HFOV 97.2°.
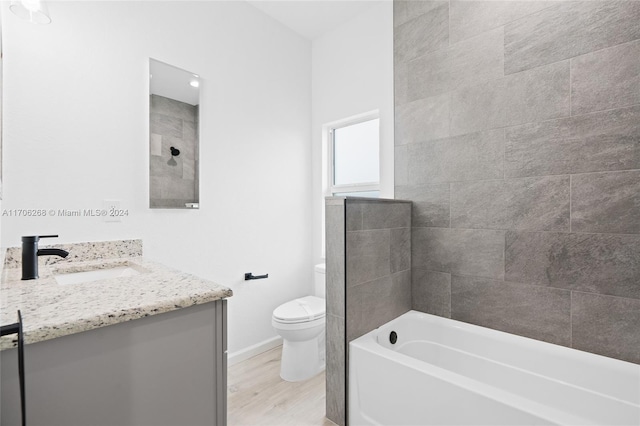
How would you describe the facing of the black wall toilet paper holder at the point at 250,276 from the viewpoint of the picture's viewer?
facing the viewer and to the right of the viewer

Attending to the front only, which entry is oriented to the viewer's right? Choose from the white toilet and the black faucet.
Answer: the black faucet

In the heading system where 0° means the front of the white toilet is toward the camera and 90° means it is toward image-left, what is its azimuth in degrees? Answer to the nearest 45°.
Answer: approximately 45°

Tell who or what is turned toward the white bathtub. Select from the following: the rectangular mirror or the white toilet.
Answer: the rectangular mirror

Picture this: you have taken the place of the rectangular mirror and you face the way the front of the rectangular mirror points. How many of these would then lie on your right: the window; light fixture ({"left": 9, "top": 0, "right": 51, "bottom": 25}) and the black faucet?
2

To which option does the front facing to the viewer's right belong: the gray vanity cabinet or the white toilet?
the gray vanity cabinet

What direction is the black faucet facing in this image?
to the viewer's right

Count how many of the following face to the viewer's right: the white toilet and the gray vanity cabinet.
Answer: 1

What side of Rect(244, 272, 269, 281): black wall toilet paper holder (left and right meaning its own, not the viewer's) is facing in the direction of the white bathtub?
front

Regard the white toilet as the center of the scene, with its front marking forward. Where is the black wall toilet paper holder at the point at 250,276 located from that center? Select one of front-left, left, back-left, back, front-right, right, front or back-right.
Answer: right

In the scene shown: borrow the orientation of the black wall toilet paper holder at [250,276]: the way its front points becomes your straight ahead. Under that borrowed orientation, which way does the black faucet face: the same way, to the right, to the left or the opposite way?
to the left
